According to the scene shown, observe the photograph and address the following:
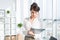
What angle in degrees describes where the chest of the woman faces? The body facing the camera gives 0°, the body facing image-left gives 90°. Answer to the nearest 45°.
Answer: approximately 0°
